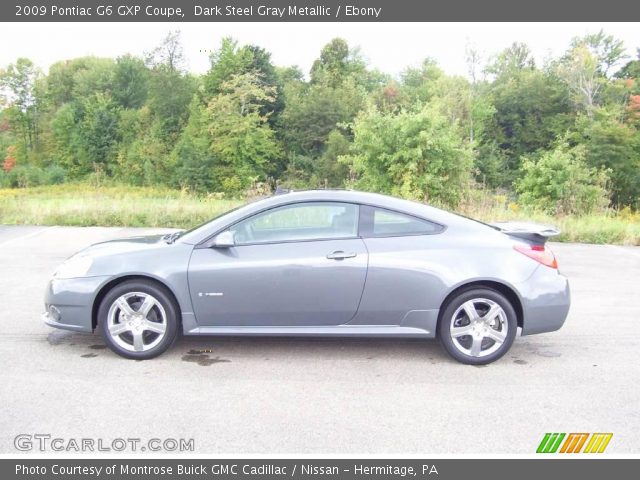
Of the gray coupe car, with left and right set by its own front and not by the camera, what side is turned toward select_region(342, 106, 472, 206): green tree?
right

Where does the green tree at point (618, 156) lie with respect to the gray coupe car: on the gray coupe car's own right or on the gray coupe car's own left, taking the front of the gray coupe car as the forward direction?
on the gray coupe car's own right

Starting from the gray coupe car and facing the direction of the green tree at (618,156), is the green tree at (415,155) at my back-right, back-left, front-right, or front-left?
front-left

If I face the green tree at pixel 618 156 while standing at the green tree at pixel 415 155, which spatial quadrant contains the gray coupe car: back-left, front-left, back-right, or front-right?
back-right

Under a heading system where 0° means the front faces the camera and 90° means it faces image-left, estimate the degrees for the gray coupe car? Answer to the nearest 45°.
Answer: approximately 90°
